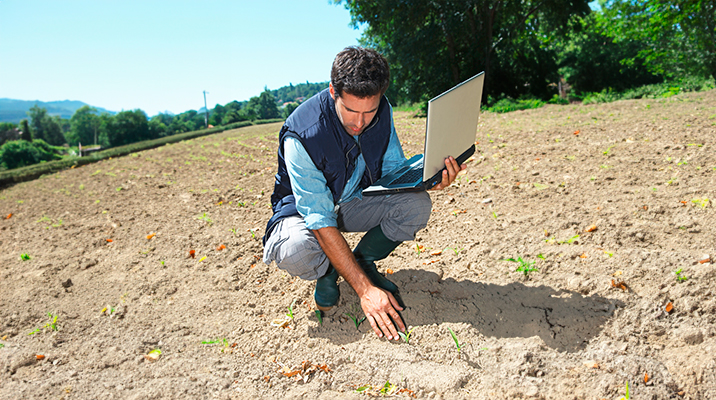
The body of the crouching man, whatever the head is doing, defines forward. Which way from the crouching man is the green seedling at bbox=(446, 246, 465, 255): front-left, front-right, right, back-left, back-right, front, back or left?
left

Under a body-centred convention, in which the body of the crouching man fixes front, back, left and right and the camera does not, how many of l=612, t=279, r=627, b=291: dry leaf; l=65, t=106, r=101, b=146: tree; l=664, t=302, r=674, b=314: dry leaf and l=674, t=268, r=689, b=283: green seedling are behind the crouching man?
1

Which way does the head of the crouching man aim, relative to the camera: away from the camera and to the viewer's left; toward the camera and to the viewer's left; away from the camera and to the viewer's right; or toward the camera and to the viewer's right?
toward the camera and to the viewer's right

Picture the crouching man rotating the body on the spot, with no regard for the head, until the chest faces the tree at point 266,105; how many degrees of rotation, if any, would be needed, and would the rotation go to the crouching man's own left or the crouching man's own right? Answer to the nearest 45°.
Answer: approximately 135° to the crouching man's own left

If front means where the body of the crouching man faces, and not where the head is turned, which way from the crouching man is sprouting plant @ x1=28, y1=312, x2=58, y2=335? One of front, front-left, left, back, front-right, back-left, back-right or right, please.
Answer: back-right

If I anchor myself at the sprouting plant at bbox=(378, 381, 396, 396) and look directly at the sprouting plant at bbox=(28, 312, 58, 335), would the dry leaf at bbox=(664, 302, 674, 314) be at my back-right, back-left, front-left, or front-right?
back-right

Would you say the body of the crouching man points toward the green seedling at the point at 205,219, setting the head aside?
no

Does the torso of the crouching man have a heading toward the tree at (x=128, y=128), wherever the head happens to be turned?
no

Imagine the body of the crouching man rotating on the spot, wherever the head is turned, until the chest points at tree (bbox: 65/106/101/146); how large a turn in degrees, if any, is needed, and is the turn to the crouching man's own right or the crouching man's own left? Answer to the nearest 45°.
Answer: approximately 180°

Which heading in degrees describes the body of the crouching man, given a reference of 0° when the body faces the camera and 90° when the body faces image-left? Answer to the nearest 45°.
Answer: approximately 315°

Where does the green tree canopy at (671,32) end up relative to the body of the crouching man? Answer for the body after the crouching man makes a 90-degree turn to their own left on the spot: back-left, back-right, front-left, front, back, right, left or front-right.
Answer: front

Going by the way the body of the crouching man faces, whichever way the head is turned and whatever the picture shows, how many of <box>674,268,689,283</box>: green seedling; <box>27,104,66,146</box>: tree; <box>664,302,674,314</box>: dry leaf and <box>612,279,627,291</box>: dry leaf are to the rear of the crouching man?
1
